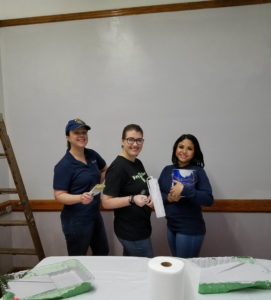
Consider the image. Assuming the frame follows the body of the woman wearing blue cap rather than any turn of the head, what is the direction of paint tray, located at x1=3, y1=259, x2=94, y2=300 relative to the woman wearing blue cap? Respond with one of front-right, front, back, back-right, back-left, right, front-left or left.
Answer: front-right

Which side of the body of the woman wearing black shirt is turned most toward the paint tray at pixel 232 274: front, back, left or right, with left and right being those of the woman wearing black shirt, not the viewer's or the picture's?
front

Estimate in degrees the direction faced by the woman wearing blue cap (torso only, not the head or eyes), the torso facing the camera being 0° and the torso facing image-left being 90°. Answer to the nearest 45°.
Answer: approximately 315°

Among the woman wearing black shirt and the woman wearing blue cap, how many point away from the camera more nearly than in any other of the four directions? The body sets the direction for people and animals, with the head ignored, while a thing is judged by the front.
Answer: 0

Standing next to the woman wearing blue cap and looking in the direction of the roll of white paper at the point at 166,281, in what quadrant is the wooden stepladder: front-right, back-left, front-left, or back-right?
back-right
